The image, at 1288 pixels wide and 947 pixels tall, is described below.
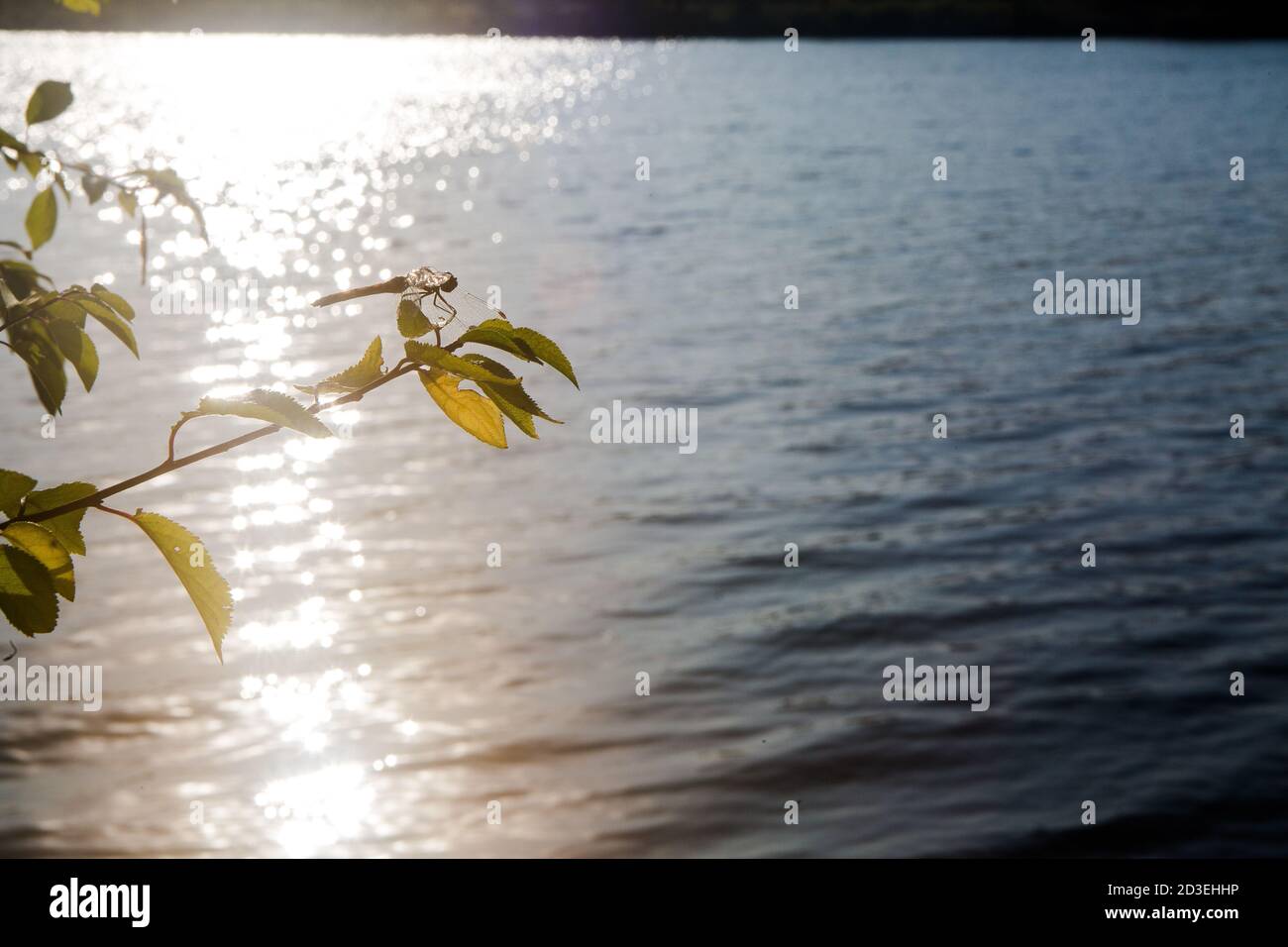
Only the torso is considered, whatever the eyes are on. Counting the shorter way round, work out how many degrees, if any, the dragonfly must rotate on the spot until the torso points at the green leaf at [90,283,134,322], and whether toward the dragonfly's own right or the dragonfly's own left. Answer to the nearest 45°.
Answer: approximately 135° to the dragonfly's own left

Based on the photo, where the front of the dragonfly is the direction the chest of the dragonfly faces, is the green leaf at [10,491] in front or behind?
behind

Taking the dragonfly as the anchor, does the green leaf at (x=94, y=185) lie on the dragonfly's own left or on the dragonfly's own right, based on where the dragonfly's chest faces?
on the dragonfly's own left

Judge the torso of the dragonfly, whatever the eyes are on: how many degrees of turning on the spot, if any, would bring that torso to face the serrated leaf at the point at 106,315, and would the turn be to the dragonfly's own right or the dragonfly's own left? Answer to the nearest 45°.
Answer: approximately 135° to the dragonfly's own left

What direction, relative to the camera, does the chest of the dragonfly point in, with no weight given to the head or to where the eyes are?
to the viewer's right
